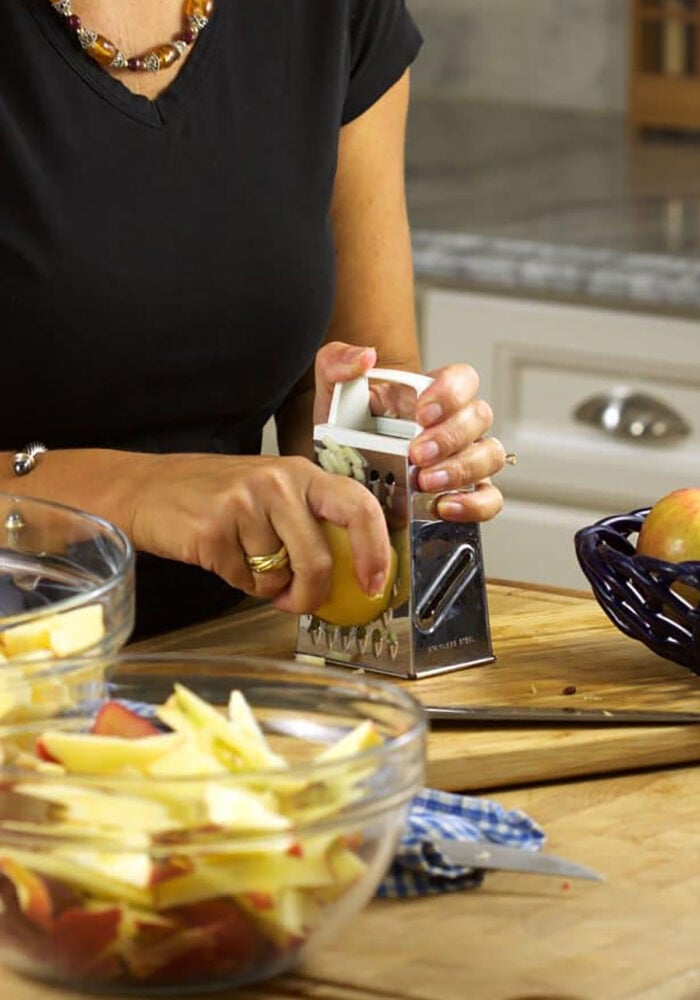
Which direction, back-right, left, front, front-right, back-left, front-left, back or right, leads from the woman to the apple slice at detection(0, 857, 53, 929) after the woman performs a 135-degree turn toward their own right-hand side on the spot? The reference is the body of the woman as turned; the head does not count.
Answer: left

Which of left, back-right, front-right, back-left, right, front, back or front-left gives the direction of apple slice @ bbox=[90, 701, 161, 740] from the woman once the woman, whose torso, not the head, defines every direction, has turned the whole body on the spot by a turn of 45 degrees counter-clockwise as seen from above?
right

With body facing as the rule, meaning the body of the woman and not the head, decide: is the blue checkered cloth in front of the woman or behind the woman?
in front

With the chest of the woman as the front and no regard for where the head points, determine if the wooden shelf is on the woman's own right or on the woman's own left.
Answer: on the woman's own left

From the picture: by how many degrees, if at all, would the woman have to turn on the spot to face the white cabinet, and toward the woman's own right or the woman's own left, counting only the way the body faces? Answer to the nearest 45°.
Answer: approximately 90° to the woman's own left

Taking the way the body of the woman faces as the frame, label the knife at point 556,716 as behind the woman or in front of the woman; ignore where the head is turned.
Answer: in front

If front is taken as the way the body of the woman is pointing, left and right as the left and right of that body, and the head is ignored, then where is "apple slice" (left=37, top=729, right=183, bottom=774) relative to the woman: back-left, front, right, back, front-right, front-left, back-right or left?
front-right

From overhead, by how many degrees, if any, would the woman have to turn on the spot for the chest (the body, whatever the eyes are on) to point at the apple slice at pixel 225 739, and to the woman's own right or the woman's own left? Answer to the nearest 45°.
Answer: approximately 45° to the woman's own right

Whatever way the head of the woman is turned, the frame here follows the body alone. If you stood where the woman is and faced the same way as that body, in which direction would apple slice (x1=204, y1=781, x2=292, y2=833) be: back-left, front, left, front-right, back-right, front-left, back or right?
front-right

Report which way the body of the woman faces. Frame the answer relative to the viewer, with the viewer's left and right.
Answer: facing the viewer and to the right of the viewer
